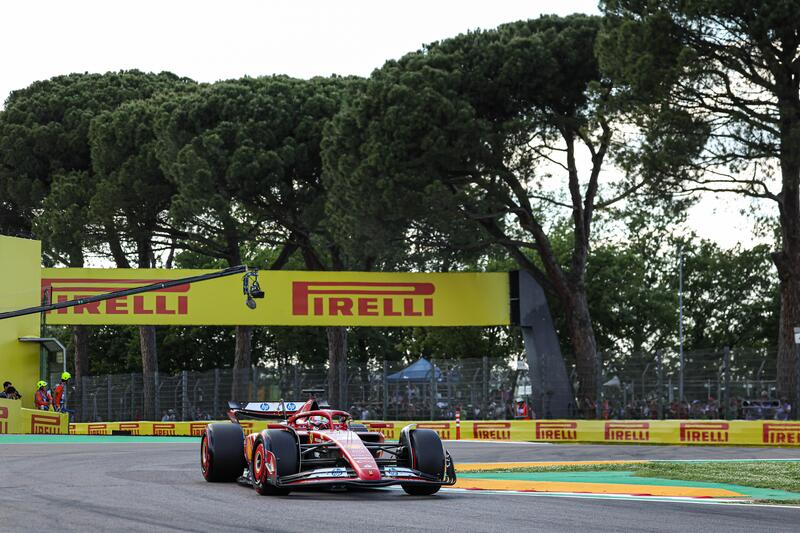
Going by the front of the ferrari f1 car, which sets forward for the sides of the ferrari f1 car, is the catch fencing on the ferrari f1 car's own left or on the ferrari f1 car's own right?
on the ferrari f1 car's own left

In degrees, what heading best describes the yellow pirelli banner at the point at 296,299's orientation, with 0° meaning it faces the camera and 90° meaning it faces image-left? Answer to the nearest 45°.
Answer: approximately 0°

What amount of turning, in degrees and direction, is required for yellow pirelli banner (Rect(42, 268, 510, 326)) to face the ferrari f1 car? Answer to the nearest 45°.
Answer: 0° — it already faces it

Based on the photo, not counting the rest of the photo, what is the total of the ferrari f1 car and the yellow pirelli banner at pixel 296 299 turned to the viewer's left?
0

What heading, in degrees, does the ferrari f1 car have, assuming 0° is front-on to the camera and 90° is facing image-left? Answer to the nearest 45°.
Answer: approximately 315°

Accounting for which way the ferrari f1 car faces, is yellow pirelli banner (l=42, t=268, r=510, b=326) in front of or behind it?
behind

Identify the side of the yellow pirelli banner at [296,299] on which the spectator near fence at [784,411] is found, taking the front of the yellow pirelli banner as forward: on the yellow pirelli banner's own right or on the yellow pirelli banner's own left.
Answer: on the yellow pirelli banner's own left

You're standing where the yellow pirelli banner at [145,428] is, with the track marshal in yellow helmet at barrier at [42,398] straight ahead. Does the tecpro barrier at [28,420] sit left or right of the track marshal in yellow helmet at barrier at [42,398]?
left

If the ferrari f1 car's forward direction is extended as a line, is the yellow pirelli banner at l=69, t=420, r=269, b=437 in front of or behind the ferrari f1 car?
behind

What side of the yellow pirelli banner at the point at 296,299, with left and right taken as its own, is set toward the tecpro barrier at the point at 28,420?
right

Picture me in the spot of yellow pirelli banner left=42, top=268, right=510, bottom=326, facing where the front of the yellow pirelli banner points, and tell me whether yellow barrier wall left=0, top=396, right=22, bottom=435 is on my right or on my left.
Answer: on my right

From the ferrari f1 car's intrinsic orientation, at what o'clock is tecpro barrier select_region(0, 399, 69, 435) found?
The tecpro barrier is roughly at 7 o'clock from the ferrari f1 car.
